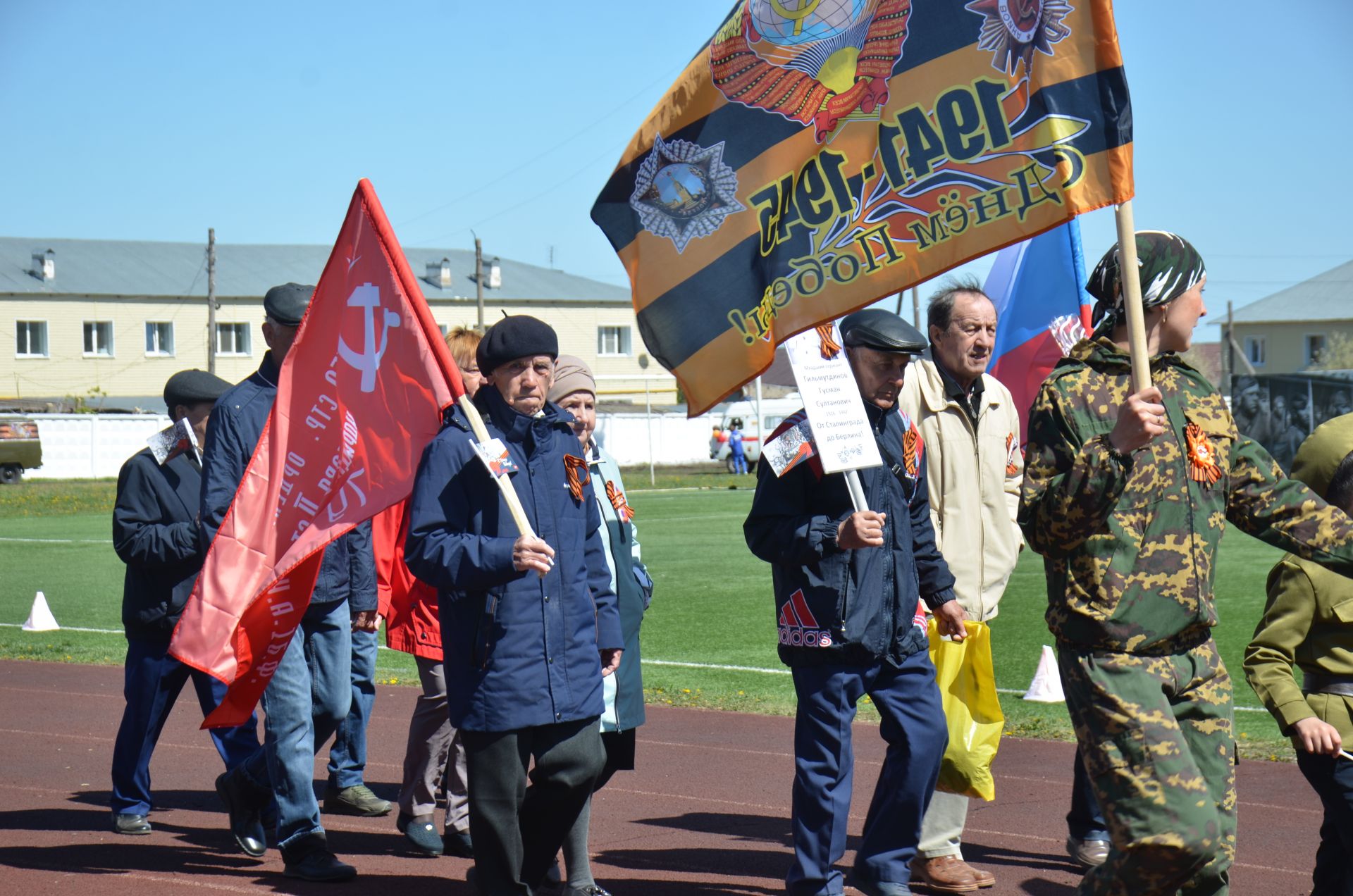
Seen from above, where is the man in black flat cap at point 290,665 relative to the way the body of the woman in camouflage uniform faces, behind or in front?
behind

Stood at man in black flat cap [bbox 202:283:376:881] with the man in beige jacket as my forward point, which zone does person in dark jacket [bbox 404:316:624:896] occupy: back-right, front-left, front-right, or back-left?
front-right

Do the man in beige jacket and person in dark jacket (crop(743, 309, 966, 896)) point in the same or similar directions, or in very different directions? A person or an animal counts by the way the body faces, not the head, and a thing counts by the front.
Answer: same or similar directions

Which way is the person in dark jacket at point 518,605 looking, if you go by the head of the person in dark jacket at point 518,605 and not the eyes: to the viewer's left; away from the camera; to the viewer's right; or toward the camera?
toward the camera

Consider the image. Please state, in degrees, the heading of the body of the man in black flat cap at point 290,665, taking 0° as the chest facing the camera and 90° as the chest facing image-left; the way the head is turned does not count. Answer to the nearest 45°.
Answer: approximately 315°

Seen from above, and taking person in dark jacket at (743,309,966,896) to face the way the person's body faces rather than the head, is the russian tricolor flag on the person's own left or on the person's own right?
on the person's own left

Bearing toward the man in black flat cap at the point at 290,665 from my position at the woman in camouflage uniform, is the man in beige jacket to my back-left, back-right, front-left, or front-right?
front-right

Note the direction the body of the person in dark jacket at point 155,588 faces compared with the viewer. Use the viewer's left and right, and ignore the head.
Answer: facing to the right of the viewer
